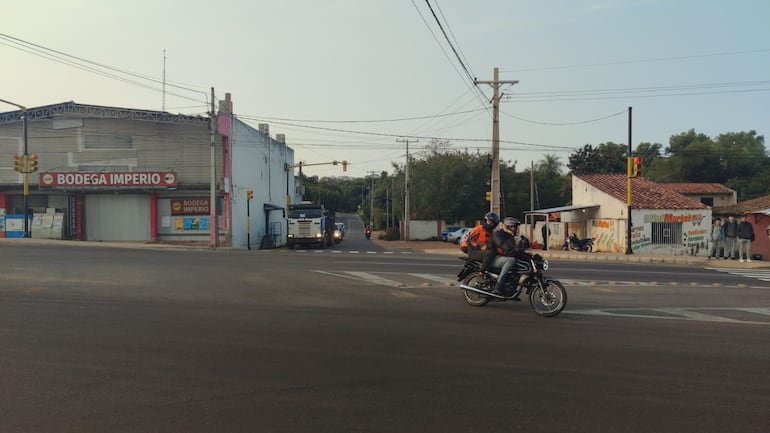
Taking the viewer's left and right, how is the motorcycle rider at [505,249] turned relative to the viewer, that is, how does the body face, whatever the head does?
facing the viewer and to the right of the viewer

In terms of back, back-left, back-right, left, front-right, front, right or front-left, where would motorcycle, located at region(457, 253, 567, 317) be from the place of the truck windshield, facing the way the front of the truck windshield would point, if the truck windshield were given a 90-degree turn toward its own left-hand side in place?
right

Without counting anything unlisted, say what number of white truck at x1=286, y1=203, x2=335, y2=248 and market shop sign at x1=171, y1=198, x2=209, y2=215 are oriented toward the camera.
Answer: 2

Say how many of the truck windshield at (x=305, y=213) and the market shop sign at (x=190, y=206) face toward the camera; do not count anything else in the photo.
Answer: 2

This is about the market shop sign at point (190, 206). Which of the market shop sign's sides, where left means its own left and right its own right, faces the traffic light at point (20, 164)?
right

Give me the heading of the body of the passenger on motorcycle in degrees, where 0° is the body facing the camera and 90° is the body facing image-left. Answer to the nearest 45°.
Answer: approximately 315°

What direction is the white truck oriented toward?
toward the camera

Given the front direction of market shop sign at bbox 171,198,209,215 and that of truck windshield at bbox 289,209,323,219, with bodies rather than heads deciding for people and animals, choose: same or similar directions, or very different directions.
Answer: same or similar directions

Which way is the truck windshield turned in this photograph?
toward the camera

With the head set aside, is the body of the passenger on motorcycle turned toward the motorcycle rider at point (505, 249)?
yes

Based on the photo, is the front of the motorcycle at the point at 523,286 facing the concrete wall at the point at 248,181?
no

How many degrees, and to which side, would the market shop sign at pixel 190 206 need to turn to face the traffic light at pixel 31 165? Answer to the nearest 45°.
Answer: approximately 90° to its right

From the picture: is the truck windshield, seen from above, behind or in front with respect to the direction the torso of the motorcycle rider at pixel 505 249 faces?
behind

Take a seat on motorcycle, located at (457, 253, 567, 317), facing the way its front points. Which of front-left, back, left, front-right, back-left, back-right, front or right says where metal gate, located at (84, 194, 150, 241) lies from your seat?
back

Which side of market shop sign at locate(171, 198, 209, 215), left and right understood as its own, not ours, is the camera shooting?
front
